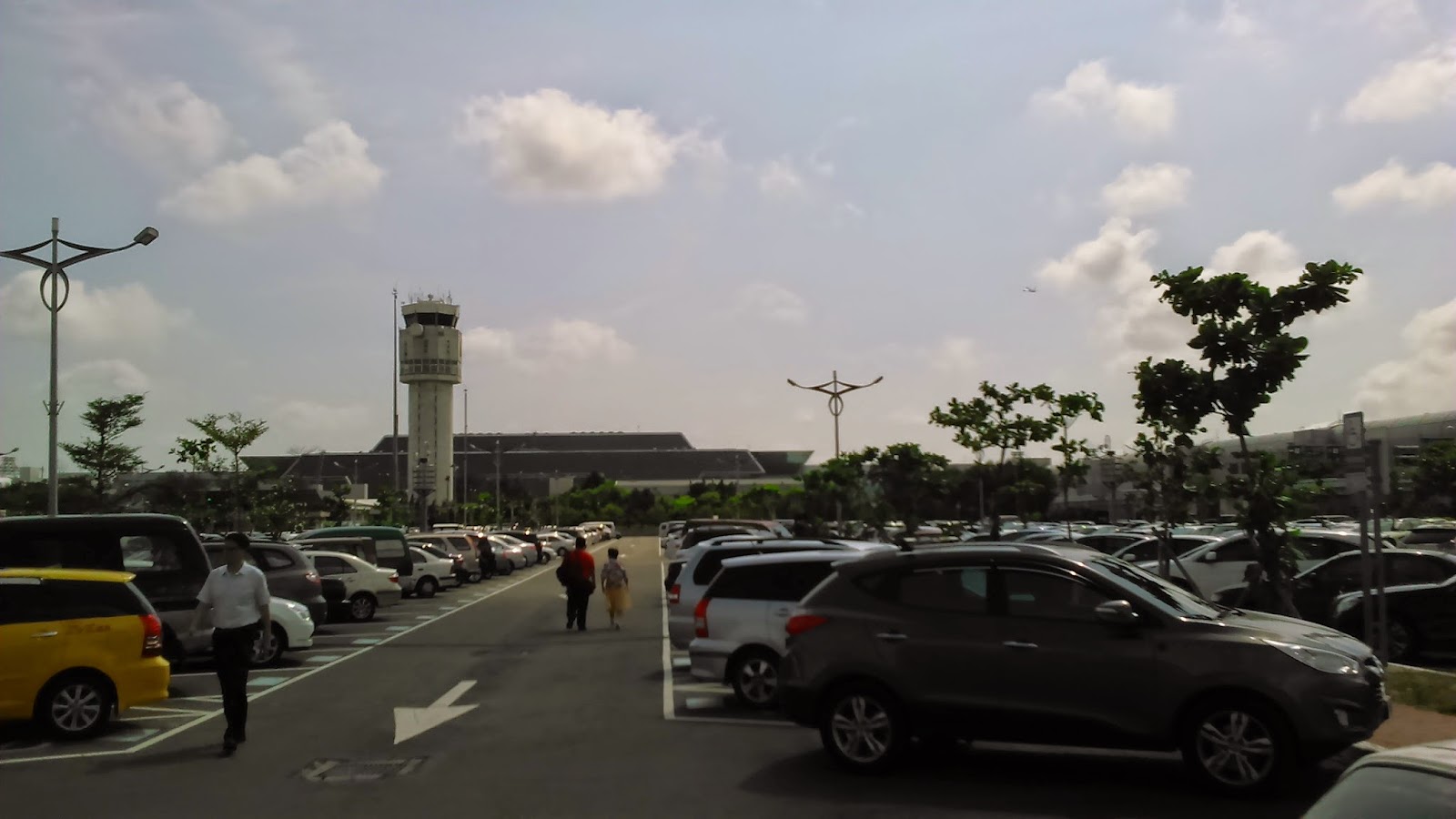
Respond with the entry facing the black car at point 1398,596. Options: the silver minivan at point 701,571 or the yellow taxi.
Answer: the silver minivan

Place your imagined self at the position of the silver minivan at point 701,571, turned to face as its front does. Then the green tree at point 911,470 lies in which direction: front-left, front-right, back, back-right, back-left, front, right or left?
left

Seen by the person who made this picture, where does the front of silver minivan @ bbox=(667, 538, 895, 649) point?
facing to the right of the viewer

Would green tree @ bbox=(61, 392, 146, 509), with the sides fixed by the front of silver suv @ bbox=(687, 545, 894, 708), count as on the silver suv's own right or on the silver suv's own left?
on the silver suv's own left

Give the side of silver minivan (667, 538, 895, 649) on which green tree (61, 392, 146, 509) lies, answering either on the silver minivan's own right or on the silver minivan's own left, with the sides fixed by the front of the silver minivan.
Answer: on the silver minivan's own left

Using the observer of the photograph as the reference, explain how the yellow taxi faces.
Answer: facing to the left of the viewer

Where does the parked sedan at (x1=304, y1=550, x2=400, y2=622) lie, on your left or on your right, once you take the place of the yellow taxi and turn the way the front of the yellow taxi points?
on your right

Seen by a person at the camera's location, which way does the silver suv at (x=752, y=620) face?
facing to the right of the viewer
